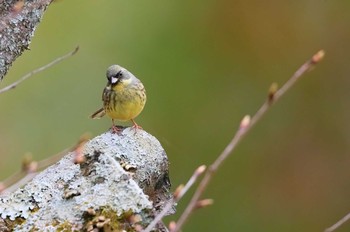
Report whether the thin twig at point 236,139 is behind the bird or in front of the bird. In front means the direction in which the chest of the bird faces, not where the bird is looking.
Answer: in front

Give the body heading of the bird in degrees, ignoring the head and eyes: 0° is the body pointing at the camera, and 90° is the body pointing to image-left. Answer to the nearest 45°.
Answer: approximately 315°
